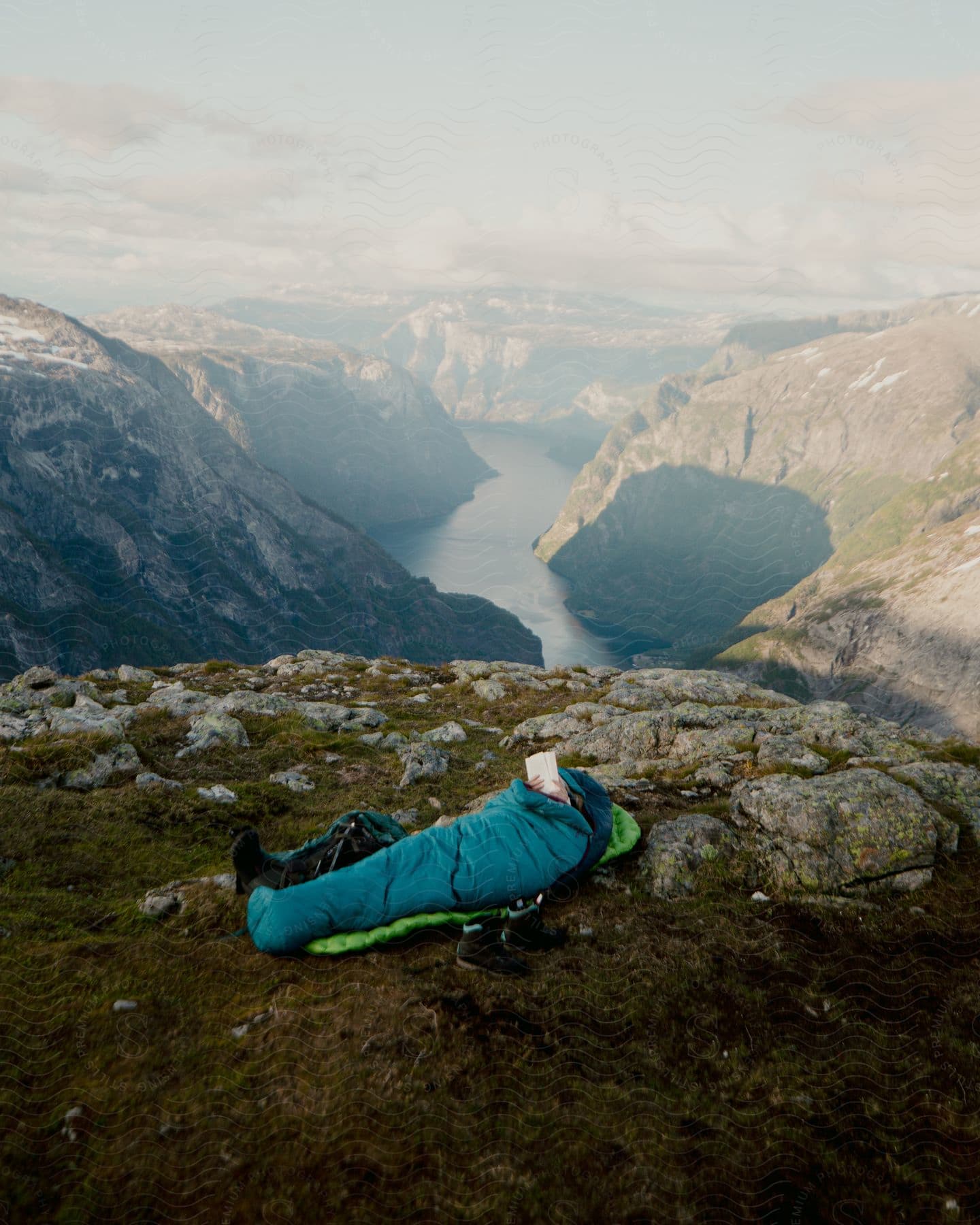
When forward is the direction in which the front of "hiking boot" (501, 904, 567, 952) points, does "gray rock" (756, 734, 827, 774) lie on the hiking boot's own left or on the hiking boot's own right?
on the hiking boot's own left

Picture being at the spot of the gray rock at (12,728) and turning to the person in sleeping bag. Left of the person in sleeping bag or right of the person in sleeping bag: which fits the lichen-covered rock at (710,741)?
left
